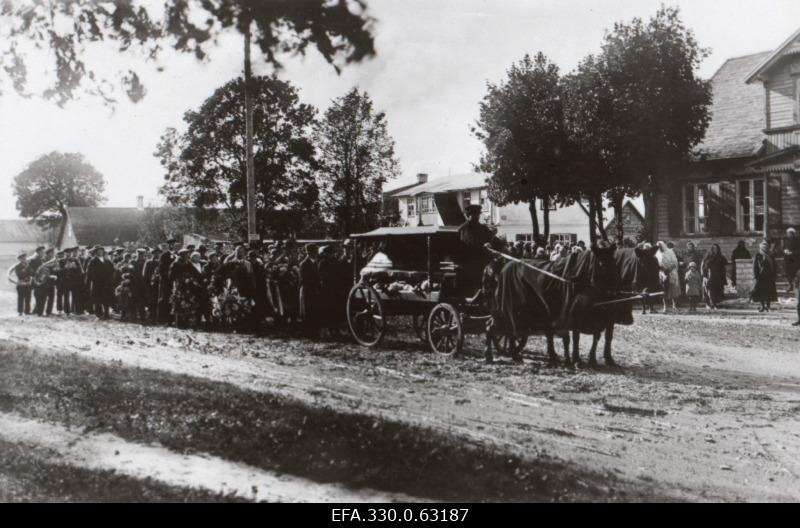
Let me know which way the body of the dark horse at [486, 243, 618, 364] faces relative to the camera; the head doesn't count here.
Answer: to the viewer's right

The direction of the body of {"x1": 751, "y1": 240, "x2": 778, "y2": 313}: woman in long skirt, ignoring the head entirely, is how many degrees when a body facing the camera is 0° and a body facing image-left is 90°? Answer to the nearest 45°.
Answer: approximately 45°
